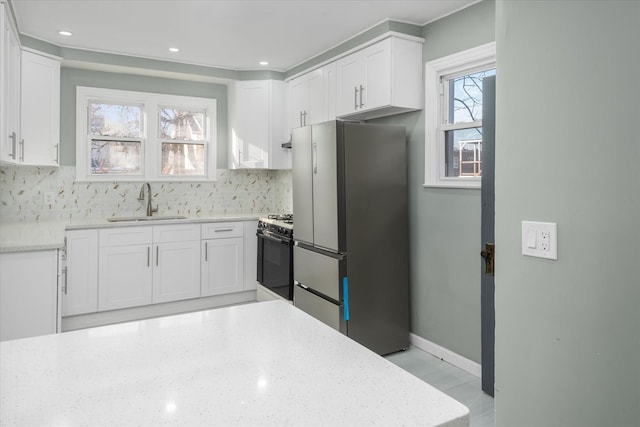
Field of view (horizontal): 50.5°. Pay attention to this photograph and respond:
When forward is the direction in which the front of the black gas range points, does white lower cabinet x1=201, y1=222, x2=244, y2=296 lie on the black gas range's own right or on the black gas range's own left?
on the black gas range's own right

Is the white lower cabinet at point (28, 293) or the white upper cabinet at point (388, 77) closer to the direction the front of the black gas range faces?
the white lower cabinet

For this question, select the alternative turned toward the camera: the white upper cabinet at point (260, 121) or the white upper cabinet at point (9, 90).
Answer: the white upper cabinet at point (260, 121)

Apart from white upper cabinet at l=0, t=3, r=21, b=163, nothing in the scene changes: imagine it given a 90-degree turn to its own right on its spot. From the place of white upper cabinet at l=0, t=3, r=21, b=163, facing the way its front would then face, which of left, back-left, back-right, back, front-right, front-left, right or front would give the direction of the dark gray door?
front-left

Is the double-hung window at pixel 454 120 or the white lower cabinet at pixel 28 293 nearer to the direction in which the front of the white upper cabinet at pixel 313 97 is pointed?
the white lower cabinet

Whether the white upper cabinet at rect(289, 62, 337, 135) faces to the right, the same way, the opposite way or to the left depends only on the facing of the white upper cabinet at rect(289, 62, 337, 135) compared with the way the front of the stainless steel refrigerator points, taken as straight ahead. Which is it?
the same way

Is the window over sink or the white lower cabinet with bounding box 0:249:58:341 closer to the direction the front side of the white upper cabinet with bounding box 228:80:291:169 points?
the white lower cabinet

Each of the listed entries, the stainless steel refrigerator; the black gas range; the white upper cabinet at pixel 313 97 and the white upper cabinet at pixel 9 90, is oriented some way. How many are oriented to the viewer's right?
1

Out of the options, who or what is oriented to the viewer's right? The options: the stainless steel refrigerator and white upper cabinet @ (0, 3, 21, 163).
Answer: the white upper cabinet

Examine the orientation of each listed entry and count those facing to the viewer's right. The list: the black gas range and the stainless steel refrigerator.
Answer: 0

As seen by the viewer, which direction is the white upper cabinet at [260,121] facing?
toward the camera

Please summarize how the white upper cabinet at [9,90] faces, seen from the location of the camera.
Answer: facing to the right of the viewer

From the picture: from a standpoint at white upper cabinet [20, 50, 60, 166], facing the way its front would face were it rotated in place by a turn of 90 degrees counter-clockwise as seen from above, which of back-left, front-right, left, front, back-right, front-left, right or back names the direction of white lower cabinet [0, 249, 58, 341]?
back-right
